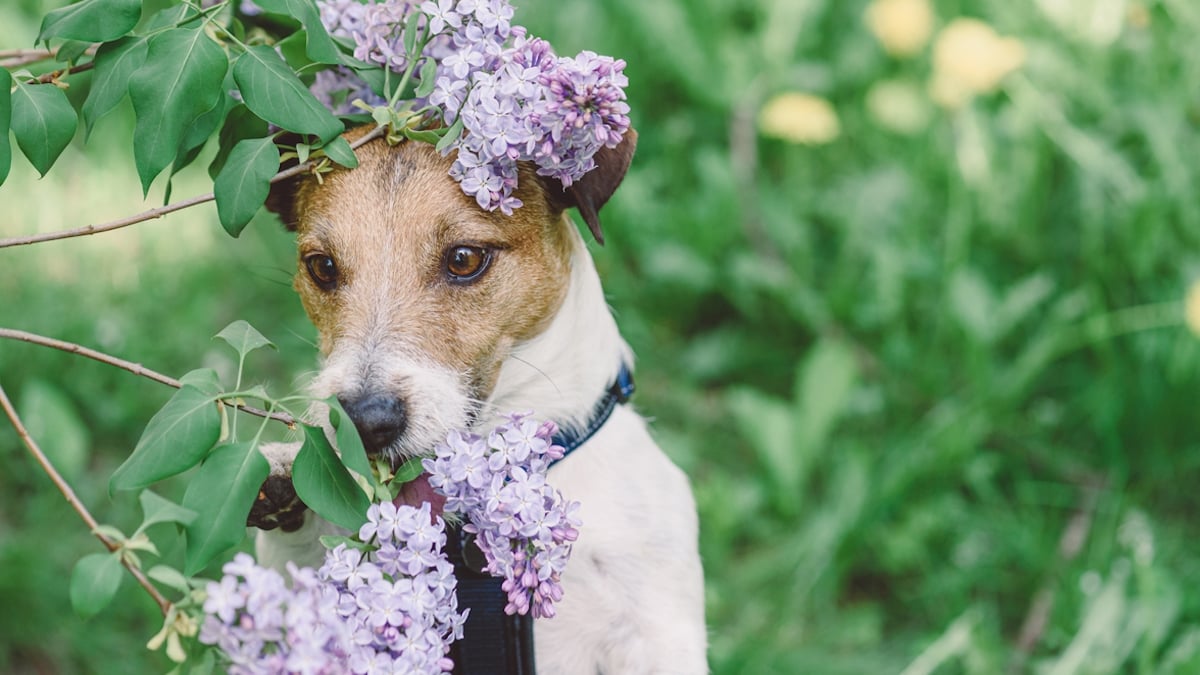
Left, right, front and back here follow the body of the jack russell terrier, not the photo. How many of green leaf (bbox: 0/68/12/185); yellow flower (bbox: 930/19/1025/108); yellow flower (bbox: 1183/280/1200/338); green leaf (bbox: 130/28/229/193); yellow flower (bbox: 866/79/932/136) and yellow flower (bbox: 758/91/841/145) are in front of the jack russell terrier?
2

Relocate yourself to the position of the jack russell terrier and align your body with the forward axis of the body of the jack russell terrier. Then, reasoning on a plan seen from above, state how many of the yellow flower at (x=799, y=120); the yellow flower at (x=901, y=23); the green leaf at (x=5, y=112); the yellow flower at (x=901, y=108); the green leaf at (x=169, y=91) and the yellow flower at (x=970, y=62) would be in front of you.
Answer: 2

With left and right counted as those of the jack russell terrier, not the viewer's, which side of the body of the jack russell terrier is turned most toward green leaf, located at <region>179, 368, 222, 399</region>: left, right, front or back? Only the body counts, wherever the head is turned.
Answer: front

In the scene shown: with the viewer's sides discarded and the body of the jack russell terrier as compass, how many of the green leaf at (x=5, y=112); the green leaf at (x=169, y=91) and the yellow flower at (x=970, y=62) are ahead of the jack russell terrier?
2

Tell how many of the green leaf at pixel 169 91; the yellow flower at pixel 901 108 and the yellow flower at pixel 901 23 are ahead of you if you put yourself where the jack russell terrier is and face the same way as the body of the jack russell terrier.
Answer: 1

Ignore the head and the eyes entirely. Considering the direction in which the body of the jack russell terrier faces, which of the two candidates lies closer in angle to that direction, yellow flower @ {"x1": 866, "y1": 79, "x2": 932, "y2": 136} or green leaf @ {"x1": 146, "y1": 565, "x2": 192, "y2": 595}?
the green leaf

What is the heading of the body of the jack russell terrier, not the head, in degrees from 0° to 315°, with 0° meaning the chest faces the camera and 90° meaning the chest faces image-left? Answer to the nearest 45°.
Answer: approximately 45°

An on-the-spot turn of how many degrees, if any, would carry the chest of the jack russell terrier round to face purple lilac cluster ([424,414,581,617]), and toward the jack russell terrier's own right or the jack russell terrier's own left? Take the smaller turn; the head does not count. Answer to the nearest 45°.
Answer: approximately 45° to the jack russell terrier's own left

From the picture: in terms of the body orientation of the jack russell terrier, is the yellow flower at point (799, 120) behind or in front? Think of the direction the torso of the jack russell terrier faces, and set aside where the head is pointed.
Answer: behind

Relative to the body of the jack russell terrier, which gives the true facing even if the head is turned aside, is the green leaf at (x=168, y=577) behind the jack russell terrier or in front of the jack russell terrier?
in front

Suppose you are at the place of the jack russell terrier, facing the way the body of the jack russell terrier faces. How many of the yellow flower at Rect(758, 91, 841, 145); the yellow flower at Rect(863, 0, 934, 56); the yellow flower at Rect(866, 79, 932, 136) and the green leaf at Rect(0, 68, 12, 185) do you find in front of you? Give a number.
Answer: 1
